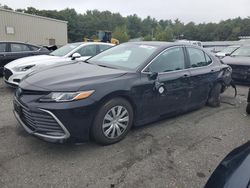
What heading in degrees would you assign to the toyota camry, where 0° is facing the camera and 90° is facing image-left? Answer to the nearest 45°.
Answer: approximately 45°

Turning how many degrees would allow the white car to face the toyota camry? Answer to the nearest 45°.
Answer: approximately 45° to its left

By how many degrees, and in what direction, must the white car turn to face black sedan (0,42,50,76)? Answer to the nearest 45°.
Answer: approximately 90° to its right

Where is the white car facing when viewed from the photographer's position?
facing the viewer and to the left of the viewer

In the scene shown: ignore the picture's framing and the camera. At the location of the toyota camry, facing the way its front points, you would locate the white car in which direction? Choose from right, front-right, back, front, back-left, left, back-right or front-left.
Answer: right

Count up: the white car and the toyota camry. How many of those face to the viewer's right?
0

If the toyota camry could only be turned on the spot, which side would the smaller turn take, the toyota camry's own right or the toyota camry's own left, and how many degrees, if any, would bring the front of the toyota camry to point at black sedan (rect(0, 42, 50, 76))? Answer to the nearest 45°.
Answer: approximately 90° to the toyota camry's own right

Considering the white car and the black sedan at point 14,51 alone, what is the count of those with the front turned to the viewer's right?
0

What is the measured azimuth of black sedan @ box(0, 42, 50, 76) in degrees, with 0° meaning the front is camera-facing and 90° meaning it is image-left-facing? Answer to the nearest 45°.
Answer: approximately 90°
